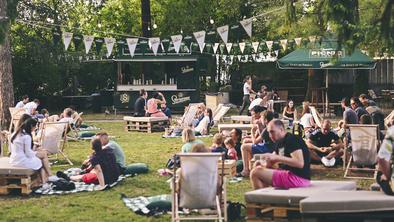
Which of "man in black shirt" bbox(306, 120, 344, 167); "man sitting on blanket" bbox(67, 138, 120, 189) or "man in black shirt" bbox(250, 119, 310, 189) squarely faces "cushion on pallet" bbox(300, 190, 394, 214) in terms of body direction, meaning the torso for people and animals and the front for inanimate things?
"man in black shirt" bbox(306, 120, 344, 167)

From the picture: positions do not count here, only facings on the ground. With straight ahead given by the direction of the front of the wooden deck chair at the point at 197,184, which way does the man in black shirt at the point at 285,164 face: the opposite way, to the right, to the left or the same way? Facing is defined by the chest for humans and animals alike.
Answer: to the left

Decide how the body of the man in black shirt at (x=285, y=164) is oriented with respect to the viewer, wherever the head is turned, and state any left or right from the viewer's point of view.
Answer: facing to the left of the viewer

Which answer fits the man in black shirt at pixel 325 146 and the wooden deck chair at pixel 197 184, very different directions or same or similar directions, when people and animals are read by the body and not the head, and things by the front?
very different directions

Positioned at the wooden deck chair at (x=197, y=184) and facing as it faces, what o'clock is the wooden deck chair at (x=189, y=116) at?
the wooden deck chair at (x=189, y=116) is roughly at 12 o'clock from the wooden deck chair at (x=197, y=184).

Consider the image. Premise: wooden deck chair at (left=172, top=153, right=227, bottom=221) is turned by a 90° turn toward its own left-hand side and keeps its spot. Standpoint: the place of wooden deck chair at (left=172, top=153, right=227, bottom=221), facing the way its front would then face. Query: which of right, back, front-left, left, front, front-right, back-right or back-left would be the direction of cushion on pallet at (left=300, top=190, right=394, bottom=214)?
back-left

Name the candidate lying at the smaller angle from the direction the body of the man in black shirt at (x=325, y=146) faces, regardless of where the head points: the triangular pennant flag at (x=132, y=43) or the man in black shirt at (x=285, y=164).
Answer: the man in black shirt

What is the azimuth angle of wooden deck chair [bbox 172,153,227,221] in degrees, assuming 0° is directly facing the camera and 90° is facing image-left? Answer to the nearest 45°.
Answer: approximately 180°

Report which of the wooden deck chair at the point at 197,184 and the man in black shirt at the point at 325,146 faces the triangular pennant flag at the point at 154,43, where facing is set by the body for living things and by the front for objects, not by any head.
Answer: the wooden deck chair
